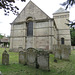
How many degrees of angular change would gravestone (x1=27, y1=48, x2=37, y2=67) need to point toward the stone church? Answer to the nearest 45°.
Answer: approximately 180°

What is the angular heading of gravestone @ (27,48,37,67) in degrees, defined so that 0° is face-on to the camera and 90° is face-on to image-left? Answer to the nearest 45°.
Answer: approximately 0°

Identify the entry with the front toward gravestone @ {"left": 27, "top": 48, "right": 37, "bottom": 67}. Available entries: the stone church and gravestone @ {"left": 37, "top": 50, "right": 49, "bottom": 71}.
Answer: the stone church

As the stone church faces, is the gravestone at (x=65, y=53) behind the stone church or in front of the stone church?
in front

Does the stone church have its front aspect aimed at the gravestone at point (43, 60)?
yes

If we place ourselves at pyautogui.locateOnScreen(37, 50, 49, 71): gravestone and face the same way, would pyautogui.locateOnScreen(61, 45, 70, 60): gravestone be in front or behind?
behind

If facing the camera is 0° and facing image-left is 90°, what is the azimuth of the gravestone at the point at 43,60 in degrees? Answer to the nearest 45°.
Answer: approximately 0°

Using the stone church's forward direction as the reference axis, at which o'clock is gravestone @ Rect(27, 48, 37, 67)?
The gravestone is roughly at 12 o'clock from the stone church.
